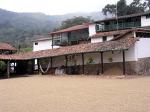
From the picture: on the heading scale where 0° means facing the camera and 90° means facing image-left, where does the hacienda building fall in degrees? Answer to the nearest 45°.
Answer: approximately 45°
